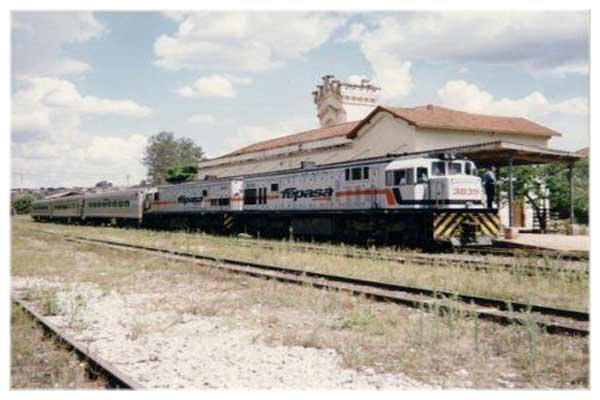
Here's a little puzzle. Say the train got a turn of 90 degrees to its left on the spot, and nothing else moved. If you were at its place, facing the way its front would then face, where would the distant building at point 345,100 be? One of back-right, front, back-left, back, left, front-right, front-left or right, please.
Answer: front-left

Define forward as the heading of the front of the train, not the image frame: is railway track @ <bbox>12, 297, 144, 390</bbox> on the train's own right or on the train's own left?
on the train's own right

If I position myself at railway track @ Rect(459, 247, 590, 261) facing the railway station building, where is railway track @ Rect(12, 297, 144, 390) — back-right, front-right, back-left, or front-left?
back-left

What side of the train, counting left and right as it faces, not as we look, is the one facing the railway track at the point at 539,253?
front

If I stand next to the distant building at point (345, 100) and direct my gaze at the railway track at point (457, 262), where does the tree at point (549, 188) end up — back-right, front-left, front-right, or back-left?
front-left

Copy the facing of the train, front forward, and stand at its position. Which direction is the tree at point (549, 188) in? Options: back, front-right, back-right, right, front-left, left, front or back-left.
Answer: left

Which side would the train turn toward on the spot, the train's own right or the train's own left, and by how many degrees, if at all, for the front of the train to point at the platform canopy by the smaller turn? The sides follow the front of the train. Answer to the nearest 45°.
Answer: approximately 45° to the train's own left

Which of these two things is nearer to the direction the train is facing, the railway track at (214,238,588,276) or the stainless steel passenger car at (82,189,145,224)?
the railway track

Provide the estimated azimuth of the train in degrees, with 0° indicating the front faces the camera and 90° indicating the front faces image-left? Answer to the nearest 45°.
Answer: approximately 315°
